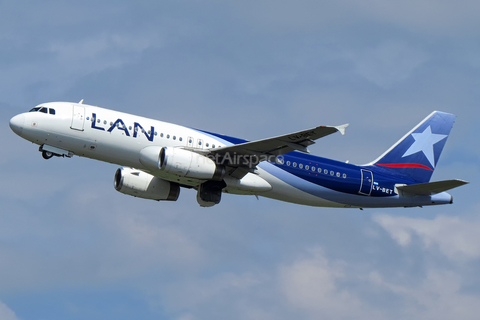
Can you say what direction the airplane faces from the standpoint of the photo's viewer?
facing to the left of the viewer
